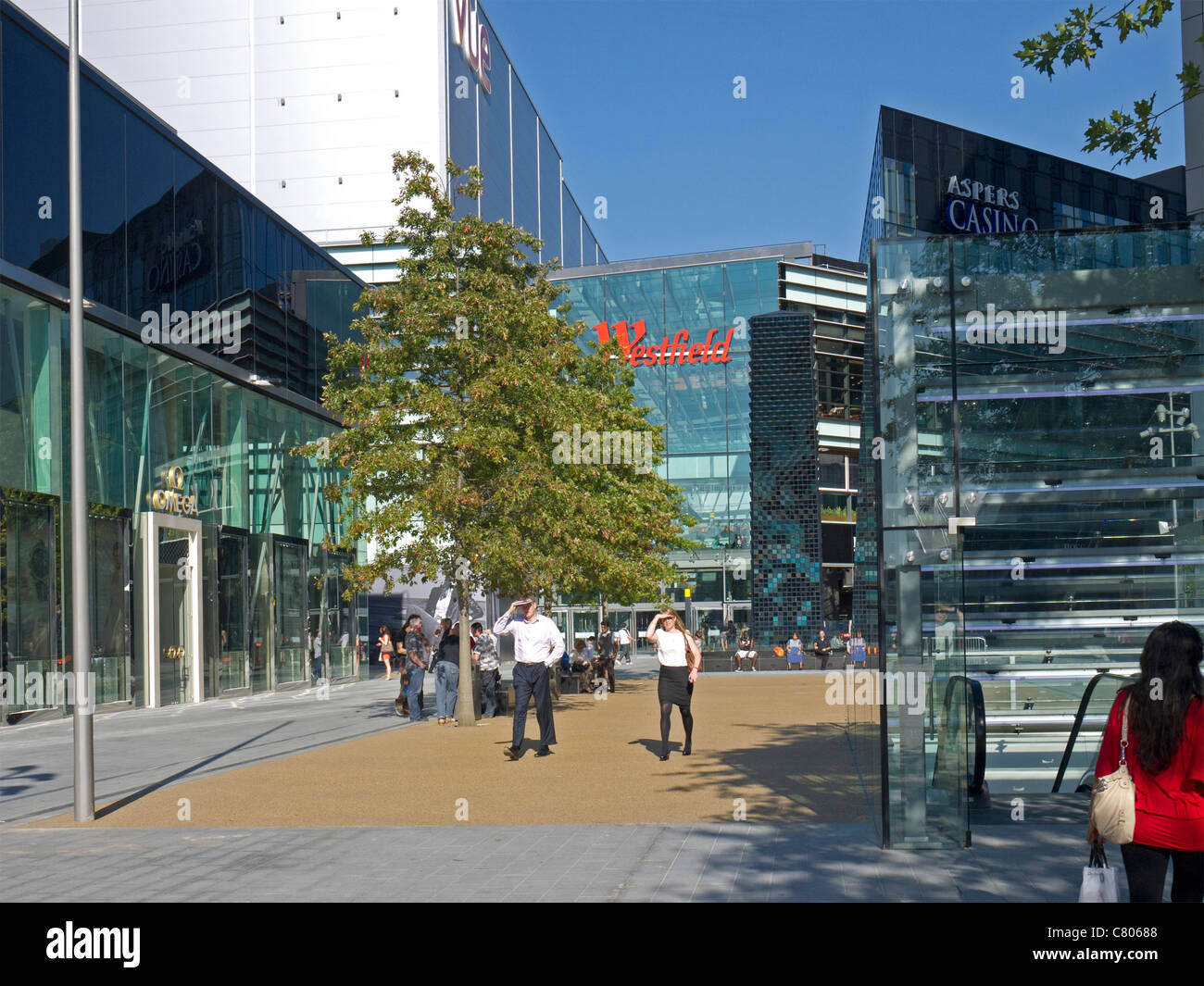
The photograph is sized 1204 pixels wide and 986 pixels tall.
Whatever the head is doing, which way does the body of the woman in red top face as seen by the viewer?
away from the camera

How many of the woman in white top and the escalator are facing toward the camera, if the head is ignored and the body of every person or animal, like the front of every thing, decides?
2

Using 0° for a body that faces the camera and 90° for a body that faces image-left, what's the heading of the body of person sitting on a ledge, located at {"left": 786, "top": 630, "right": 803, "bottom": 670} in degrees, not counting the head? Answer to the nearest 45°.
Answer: approximately 0°

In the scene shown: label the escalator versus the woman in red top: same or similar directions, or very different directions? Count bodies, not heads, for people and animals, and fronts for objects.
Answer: very different directions

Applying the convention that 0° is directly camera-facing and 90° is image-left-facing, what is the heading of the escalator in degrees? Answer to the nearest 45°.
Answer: approximately 0°
